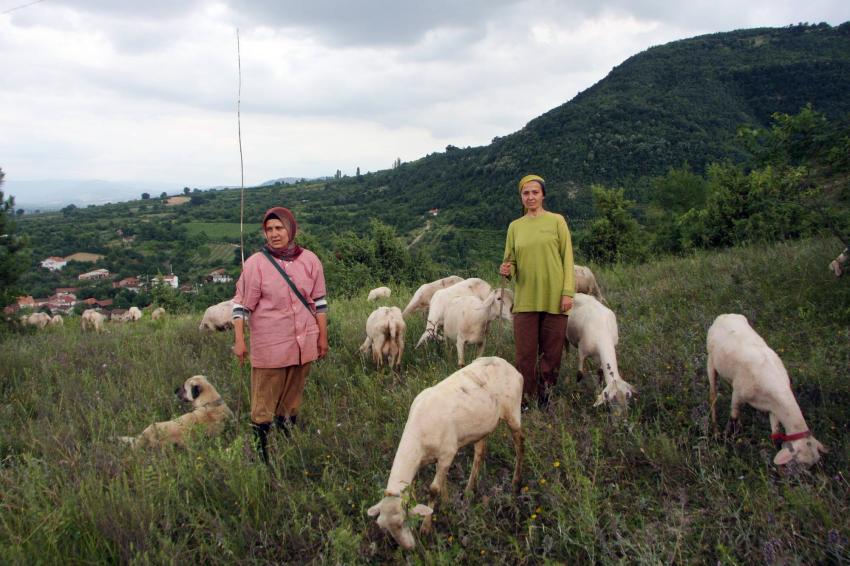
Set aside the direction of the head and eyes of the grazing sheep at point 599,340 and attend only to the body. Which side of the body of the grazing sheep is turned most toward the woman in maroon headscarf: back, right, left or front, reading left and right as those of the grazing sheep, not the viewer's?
right

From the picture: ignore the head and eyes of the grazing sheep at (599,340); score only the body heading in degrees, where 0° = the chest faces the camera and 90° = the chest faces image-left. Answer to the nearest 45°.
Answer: approximately 315°

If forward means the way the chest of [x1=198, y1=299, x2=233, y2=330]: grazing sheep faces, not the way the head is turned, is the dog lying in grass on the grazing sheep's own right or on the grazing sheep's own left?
on the grazing sheep's own left

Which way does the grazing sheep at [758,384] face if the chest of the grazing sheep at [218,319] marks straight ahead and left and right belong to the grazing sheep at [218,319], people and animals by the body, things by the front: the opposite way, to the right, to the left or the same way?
to the left

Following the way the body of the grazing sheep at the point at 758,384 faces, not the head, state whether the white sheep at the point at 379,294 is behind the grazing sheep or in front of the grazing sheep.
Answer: behind

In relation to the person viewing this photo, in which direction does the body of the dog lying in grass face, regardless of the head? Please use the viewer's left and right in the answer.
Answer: facing to the right of the viewer

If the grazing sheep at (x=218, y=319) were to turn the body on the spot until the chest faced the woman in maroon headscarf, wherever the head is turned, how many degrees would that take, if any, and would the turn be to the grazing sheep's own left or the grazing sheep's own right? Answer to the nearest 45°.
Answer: approximately 90° to the grazing sheep's own left

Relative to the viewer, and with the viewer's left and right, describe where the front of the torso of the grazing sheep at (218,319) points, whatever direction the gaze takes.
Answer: facing to the left of the viewer

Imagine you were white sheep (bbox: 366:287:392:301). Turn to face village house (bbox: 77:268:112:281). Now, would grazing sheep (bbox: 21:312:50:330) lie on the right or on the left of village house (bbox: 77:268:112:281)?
left

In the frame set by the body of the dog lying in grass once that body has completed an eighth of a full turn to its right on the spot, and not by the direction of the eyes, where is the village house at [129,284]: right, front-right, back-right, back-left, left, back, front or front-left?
back-left

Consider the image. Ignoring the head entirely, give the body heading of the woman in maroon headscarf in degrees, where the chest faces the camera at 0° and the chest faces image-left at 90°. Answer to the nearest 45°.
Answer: approximately 0°
